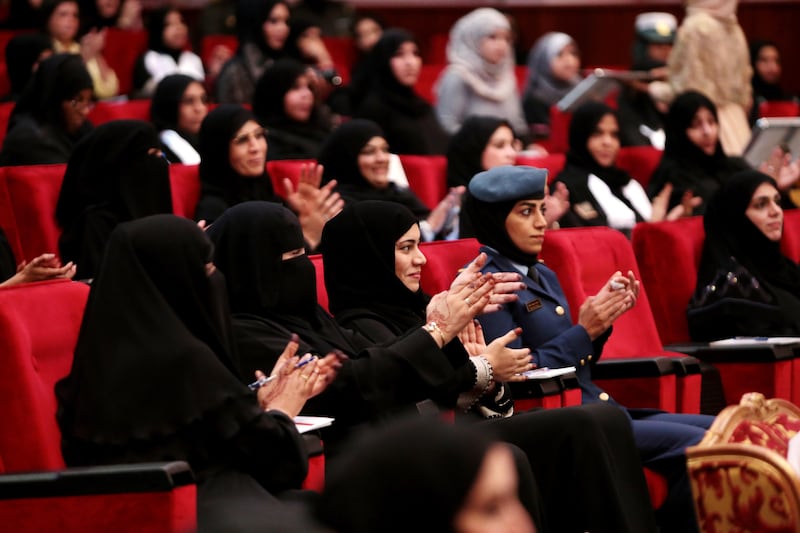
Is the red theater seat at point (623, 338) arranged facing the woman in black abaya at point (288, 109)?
no

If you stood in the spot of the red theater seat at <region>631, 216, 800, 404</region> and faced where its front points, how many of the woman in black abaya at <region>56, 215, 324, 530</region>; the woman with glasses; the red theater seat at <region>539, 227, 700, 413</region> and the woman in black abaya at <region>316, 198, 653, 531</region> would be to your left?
0

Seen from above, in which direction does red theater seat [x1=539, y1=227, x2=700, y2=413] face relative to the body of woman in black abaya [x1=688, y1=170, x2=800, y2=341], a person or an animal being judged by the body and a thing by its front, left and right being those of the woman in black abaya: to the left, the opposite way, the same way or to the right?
the same way

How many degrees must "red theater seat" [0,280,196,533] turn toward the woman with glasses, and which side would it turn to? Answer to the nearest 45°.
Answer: approximately 135° to its left

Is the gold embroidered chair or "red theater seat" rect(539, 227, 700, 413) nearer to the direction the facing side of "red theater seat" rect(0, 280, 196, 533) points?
the gold embroidered chair

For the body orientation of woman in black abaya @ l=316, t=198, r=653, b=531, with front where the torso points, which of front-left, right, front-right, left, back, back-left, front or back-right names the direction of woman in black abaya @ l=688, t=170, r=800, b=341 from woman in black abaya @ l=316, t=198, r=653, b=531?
front-left

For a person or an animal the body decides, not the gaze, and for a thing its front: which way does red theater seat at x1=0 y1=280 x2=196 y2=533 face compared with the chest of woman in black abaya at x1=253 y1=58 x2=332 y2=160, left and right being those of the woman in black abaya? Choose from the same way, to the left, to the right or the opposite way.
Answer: the same way

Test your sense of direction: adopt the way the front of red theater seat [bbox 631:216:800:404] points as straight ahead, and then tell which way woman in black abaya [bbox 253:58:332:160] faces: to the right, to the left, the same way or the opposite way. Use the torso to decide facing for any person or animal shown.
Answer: the same way
